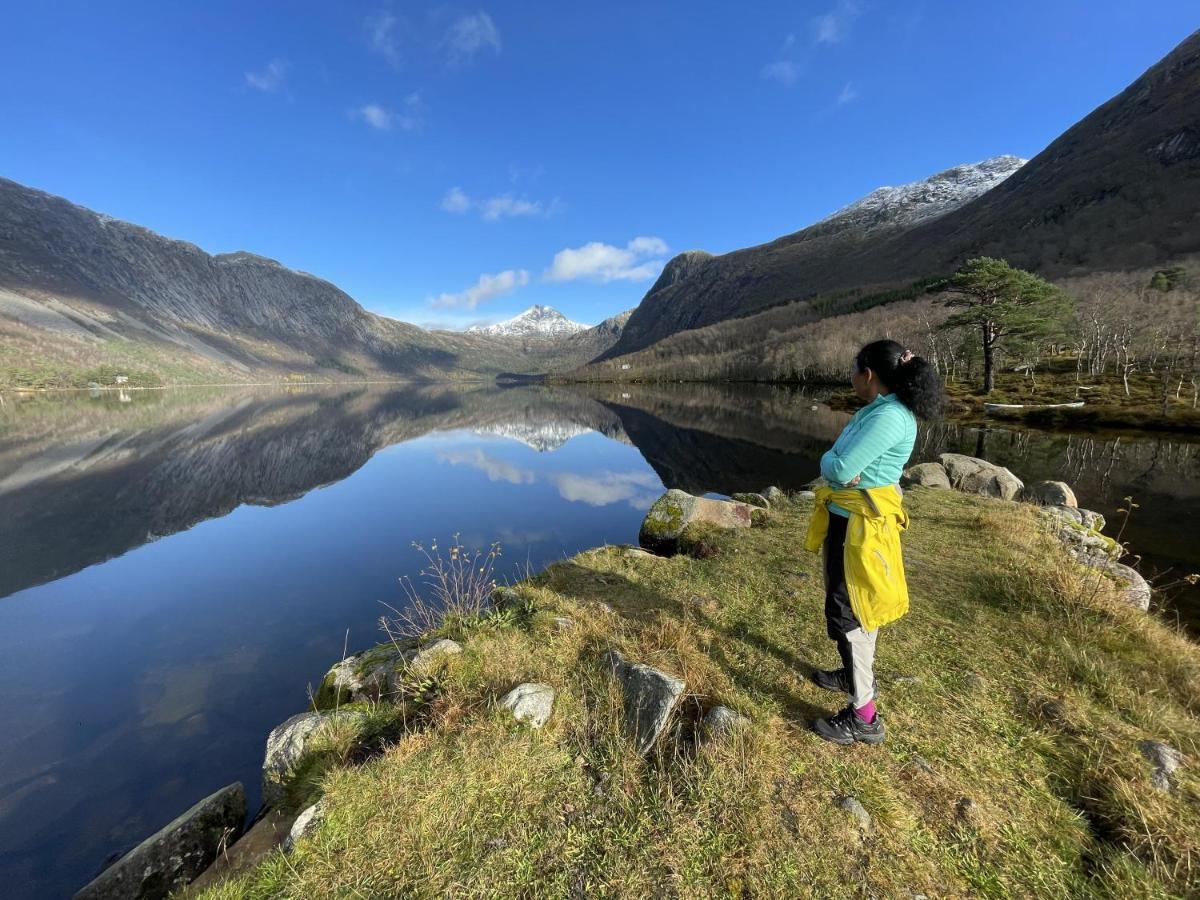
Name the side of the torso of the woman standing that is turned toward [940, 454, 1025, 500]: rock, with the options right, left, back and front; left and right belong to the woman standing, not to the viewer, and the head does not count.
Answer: right

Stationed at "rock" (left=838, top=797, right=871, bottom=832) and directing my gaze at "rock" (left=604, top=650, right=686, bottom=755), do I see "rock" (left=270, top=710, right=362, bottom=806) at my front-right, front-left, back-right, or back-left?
front-left

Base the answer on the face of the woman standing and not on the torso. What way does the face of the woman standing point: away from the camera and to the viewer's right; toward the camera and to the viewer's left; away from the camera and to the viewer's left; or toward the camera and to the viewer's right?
away from the camera and to the viewer's left

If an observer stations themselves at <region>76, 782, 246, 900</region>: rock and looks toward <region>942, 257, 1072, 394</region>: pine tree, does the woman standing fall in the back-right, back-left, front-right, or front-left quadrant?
front-right

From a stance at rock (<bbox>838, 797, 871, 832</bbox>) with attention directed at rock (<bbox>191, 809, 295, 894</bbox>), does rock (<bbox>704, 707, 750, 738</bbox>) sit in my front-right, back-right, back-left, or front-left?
front-right

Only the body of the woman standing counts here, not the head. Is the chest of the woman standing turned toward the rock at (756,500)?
no

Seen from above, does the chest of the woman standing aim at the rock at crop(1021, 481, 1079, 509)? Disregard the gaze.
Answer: no

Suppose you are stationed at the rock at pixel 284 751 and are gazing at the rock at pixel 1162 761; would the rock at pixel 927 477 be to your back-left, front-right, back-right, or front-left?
front-left

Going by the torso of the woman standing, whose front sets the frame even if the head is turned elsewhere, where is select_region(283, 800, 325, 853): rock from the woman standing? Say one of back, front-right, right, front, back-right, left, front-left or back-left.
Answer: front-left

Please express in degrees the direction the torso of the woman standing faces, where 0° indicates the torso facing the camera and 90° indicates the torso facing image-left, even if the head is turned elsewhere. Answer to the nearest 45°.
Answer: approximately 90°

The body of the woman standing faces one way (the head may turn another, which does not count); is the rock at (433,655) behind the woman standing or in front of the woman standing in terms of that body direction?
in front

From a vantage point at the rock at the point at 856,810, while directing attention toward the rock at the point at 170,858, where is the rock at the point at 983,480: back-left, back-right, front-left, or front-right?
back-right

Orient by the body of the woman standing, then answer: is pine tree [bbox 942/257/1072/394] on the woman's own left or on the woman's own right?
on the woman's own right

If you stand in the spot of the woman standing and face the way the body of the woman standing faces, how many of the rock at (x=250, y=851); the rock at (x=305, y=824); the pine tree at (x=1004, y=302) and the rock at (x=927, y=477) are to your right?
2

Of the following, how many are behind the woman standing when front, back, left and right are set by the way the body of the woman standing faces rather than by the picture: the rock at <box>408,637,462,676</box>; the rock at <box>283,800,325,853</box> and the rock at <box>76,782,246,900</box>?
0
